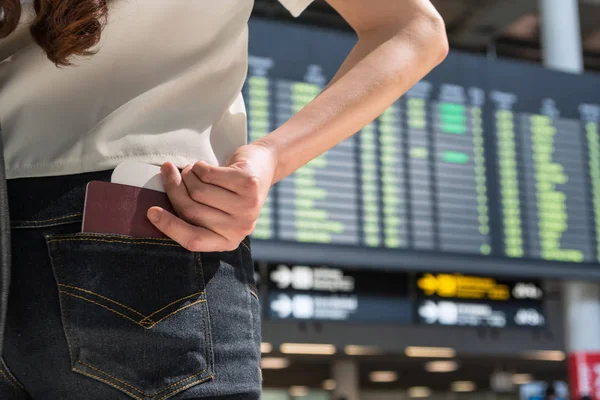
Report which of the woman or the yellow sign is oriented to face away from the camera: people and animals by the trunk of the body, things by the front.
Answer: the woman

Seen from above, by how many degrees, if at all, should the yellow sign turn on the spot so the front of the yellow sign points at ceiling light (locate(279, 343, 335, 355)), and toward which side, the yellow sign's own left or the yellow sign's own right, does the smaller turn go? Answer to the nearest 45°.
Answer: approximately 135° to the yellow sign's own right

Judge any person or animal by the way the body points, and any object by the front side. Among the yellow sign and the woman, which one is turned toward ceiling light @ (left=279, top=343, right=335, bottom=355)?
the woman

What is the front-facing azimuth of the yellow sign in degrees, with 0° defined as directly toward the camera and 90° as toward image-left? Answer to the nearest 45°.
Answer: approximately 0°

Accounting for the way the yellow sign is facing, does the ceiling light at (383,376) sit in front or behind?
behind

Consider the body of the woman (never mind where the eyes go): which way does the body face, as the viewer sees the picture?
away from the camera

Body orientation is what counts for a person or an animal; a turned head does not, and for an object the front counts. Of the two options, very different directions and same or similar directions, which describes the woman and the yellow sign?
very different directions

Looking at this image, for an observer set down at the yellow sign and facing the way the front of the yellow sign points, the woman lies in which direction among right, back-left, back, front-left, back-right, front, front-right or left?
front

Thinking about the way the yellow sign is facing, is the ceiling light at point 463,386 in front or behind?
behind

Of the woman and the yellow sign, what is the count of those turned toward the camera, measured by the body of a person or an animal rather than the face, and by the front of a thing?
1

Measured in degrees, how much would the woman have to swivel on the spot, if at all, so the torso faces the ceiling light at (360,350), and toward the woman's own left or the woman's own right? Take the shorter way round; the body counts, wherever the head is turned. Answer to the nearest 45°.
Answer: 0° — they already face it

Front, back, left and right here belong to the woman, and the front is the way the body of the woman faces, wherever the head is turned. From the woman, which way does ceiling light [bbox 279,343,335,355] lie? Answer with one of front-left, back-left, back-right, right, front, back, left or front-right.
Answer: front

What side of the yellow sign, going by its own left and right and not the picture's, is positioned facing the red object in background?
left

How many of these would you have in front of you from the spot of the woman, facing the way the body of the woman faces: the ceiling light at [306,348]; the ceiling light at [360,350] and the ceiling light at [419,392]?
3
